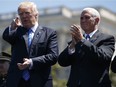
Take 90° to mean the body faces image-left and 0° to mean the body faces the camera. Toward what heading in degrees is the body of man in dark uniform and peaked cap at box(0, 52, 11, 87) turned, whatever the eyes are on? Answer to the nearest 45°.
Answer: approximately 0°

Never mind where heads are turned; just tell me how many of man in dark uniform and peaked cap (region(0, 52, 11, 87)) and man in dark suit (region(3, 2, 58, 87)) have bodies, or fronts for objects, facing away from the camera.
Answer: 0

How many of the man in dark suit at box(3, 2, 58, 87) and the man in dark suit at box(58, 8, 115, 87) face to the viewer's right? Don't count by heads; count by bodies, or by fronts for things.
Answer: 0

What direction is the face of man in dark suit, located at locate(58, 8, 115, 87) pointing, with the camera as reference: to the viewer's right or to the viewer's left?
to the viewer's left

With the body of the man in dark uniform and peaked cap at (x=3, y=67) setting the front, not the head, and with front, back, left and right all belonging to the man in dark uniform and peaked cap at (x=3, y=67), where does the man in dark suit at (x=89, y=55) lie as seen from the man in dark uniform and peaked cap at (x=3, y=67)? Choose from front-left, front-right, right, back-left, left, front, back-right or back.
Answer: front-left

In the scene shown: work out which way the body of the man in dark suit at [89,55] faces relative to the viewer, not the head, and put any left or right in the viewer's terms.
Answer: facing the viewer and to the left of the viewer

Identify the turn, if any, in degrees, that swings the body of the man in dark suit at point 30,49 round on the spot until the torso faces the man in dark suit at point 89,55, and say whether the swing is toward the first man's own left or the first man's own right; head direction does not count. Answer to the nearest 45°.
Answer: approximately 135° to the first man's own left
